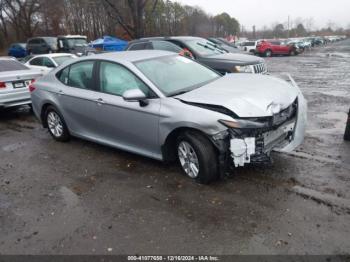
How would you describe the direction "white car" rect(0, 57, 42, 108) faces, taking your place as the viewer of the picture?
facing away from the viewer and to the left of the viewer

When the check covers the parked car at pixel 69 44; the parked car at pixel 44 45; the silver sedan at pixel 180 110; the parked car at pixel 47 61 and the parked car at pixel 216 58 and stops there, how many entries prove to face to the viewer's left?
0

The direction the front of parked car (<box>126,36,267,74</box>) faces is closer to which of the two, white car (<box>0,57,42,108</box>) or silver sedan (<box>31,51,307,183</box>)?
the silver sedan

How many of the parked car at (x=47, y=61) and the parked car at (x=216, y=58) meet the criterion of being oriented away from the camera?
0

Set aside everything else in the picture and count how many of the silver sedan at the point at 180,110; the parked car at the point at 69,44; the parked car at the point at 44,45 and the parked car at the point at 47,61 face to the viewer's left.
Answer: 0

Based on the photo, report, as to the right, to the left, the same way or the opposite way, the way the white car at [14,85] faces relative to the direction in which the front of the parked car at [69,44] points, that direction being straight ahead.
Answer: the opposite way

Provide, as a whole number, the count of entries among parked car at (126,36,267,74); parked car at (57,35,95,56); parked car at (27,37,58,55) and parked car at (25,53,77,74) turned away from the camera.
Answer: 0

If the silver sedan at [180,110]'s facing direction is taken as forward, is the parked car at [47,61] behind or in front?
behind

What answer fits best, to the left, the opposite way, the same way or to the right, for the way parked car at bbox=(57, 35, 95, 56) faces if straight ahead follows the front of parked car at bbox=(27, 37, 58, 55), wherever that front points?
the same way

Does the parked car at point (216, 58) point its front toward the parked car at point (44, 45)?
no

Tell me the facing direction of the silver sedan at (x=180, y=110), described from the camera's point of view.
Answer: facing the viewer and to the right of the viewer

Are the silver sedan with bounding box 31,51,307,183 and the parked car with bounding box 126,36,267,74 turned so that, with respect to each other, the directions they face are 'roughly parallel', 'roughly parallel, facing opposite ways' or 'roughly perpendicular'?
roughly parallel

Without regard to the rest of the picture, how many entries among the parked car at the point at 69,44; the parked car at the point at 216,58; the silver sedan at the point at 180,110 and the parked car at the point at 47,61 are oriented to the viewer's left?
0

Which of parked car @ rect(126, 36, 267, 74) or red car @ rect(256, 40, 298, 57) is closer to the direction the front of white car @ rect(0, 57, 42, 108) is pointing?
the red car

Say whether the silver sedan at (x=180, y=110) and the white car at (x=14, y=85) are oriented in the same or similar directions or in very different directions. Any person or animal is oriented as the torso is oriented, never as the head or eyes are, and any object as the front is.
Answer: very different directions

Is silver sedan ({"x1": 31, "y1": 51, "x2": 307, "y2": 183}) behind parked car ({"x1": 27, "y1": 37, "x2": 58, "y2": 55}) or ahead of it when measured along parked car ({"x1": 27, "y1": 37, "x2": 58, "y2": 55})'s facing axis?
ahead
